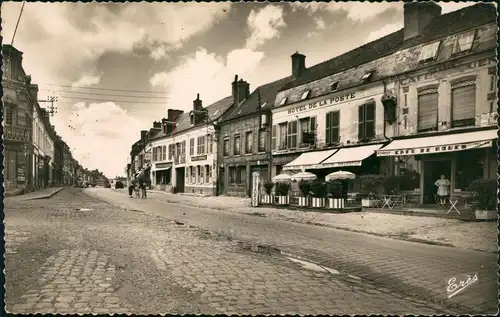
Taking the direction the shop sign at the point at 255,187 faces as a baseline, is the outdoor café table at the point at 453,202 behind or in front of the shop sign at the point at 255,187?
in front

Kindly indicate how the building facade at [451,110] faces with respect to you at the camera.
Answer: facing the viewer and to the left of the viewer

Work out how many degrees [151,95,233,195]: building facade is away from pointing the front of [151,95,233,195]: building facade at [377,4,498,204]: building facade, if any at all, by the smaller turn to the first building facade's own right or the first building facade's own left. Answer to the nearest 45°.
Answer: approximately 45° to the first building facade's own left

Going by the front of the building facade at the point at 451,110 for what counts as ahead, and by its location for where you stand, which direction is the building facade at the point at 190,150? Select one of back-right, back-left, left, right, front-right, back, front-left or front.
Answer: right

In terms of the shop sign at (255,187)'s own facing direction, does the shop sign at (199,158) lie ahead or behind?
behind

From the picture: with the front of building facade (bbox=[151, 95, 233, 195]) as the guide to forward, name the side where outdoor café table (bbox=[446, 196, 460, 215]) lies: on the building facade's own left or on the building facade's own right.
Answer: on the building facade's own left

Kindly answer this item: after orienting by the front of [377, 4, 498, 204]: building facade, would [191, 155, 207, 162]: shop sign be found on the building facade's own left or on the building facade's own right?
on the building facade's own right

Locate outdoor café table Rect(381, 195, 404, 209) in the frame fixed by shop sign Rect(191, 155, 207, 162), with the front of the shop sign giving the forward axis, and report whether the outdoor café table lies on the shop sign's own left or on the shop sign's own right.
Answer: on the shop sign's own left

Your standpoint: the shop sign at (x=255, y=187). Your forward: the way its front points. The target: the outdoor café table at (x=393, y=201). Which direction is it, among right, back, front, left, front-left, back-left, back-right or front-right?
front-left

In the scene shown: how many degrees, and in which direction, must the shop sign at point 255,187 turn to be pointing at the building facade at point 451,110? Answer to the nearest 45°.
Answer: approximately 45° to its left

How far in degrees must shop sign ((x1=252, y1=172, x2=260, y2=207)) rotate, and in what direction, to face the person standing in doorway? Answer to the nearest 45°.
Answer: approximately 45° to its left

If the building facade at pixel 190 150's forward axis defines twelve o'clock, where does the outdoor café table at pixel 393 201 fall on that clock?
The outdoor café table is roughly at 10 o'clock from the building facade.

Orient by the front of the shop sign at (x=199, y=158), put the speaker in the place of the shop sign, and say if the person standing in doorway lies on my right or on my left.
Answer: on my left
